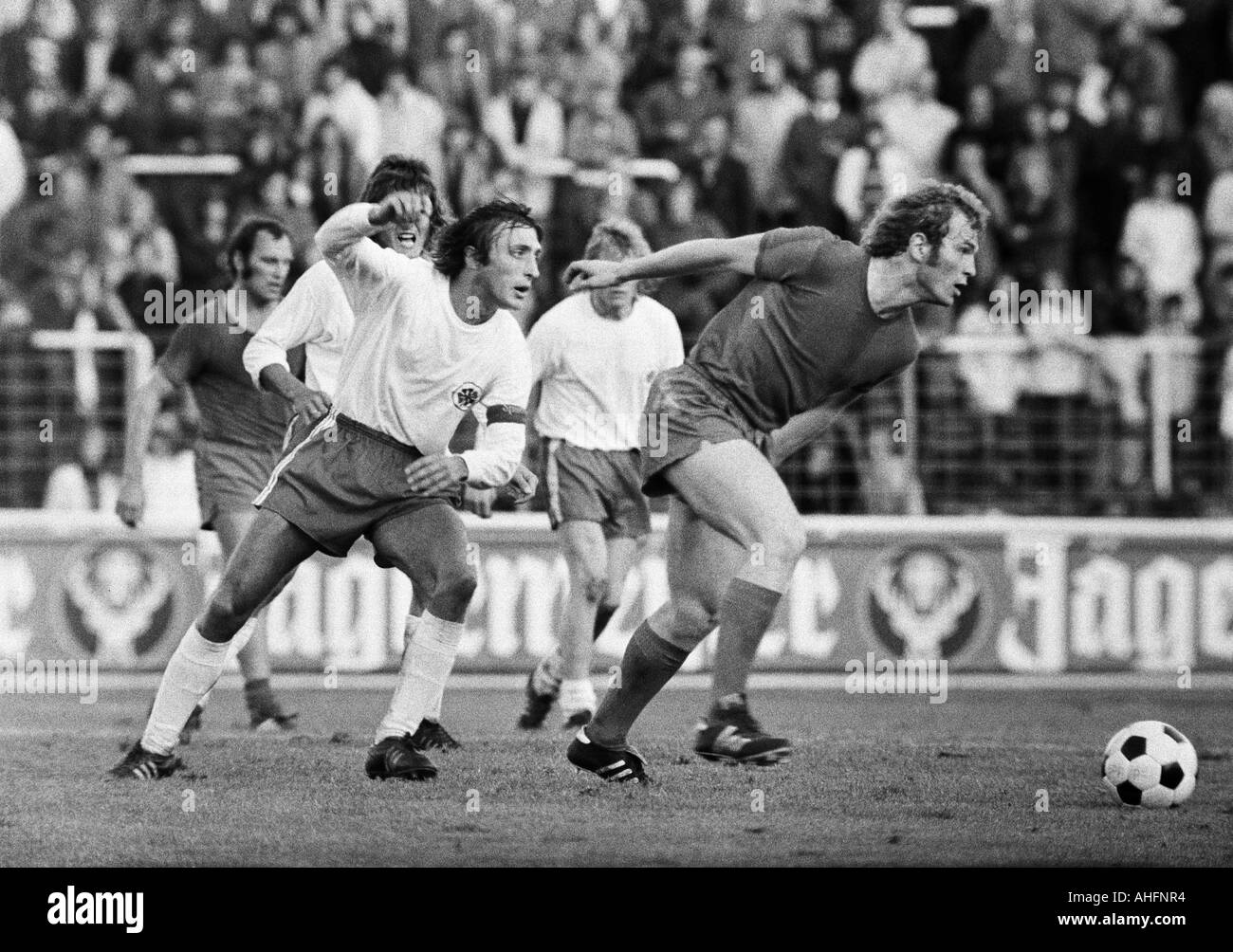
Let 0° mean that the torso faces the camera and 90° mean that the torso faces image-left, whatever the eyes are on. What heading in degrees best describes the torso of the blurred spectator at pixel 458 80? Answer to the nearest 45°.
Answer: approximately 0°

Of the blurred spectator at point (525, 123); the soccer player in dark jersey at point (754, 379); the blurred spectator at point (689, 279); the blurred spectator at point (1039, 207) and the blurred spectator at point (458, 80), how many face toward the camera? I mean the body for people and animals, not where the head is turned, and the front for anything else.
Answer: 4

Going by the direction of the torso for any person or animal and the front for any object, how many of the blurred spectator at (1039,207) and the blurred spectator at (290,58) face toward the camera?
2

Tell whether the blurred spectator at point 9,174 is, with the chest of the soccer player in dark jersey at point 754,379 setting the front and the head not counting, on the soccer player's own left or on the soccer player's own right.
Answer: on the soccer player's own left

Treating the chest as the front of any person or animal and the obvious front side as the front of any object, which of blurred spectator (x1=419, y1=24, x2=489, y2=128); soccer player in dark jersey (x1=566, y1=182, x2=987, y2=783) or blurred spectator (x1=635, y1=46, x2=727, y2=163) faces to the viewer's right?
the soccer player in dark jersey

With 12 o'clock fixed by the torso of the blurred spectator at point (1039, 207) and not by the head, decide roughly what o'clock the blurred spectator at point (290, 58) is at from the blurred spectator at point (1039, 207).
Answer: the blurred spectator at point (290, 58) is roughly at 3 o'clock from the blurred spectator at point (1039, 207).

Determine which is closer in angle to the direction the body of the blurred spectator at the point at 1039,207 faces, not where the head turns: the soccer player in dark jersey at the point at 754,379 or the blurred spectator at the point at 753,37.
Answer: the soccer player in dark jersey

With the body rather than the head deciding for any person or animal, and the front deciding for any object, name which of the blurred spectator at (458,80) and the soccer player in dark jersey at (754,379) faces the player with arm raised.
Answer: the blurred spectator

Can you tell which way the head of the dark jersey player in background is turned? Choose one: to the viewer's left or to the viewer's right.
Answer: to the viewer's right

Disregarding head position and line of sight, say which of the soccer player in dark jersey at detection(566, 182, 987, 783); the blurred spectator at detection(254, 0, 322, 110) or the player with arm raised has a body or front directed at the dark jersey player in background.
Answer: the blurred spectator

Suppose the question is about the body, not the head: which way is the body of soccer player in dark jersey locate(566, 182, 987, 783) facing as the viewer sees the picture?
to the viewer's right

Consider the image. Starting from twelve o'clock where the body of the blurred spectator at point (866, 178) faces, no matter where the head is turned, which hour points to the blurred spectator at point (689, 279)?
the blurred spectator at point (689, 279) is roughly at 2 o'clock from the blurred spectator at point (866, 178).
